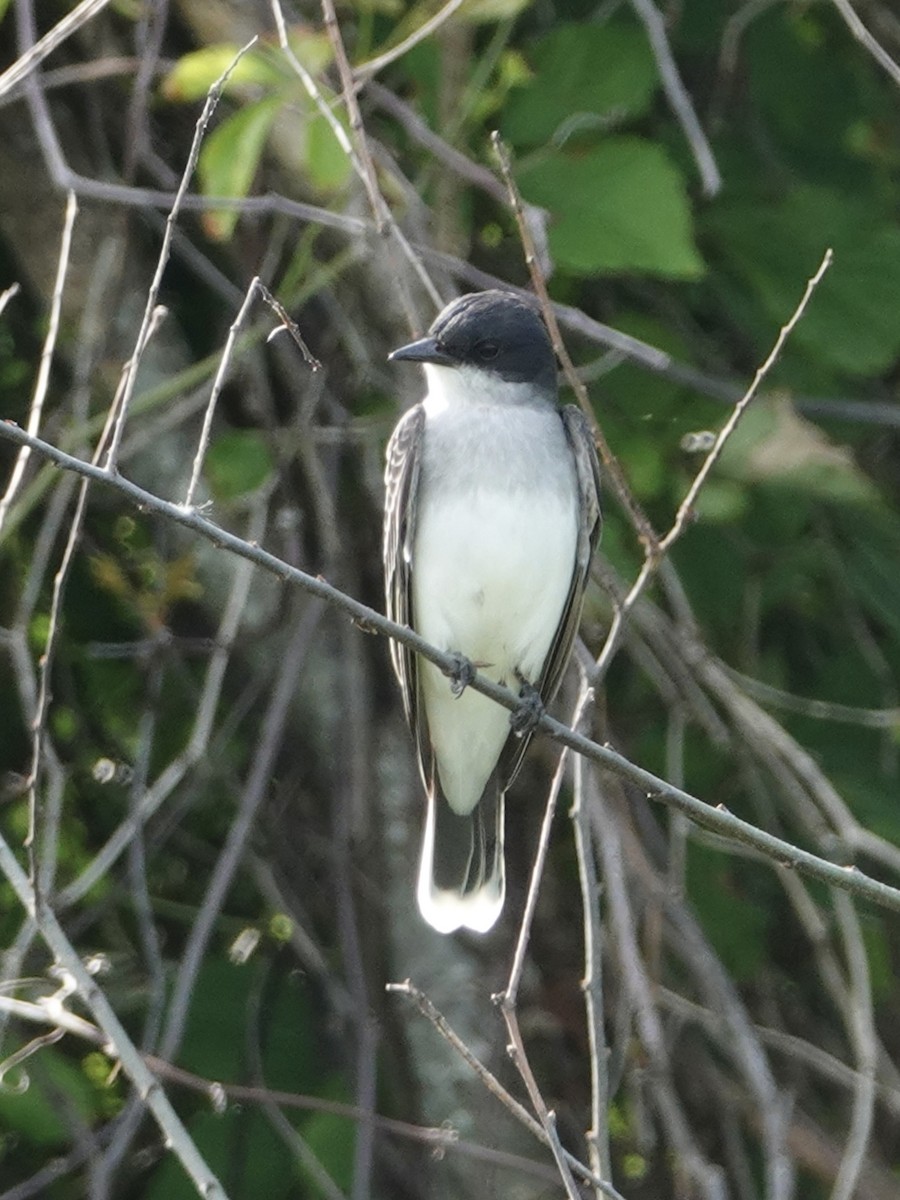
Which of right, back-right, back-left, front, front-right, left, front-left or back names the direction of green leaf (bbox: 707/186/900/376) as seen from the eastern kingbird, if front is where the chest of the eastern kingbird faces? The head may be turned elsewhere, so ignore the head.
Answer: back-left

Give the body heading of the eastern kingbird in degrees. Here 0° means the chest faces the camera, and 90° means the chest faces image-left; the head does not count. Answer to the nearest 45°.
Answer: approximately 0°
